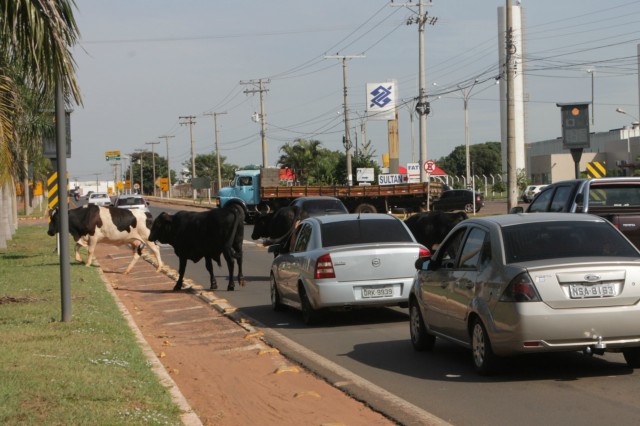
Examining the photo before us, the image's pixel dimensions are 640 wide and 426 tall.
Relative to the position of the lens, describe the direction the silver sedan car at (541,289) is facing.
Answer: facing away from the viewer and to the left of the viewer

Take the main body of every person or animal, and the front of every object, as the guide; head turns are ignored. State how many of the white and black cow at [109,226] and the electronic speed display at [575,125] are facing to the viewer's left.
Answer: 1

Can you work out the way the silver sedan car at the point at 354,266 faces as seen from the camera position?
facing away from the viewer and to the left of the viewer

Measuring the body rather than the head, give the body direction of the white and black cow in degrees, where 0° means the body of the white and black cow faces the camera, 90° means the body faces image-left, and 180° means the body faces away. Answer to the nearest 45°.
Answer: approximately 90°

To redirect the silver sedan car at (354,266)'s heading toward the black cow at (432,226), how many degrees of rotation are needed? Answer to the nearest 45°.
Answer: approximately 45° to its right

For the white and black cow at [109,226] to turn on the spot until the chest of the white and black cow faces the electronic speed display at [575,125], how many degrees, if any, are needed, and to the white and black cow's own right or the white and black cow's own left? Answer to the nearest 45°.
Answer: approximately 180°

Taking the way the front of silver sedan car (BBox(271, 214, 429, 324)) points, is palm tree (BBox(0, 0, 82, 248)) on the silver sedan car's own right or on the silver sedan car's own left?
on the silver sedan car's own left

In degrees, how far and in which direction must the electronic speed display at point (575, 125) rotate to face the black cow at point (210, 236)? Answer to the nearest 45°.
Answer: approximately 45° to its right

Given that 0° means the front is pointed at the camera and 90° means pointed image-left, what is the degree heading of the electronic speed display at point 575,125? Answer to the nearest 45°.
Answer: approximately 0°

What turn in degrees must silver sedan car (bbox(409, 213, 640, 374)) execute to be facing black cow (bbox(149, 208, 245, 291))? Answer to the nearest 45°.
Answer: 0° — it already faces it
